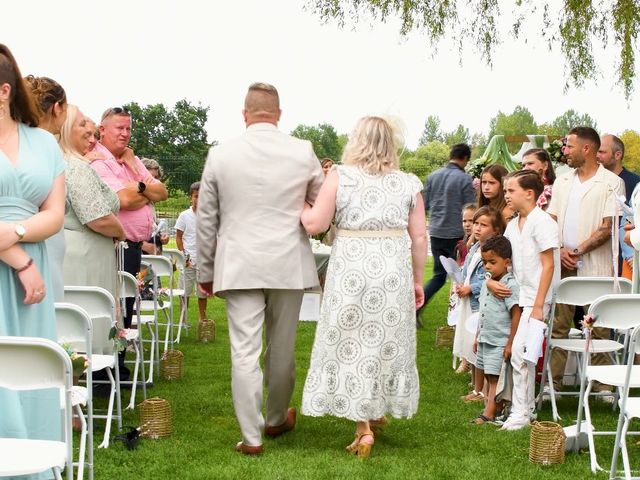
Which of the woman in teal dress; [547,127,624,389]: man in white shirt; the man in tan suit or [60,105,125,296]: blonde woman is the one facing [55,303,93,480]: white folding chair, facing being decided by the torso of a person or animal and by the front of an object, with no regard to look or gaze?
the man in white shirt

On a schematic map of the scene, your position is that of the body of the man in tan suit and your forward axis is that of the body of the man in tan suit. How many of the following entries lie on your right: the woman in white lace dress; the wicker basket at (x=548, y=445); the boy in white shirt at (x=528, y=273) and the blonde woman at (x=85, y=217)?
3

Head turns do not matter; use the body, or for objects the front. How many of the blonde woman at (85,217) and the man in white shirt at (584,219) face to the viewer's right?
1

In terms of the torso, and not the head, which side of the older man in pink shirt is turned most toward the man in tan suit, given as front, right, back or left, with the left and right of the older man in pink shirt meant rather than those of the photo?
front

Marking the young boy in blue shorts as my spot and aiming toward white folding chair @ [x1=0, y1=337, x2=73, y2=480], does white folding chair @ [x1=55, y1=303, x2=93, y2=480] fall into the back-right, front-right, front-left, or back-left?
front-right

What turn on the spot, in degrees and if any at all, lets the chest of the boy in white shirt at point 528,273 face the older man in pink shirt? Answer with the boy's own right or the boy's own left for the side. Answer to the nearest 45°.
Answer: approximately 45° to the boy's own right

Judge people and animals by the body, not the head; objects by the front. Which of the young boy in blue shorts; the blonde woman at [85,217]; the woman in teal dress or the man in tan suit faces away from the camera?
the man in tan suit

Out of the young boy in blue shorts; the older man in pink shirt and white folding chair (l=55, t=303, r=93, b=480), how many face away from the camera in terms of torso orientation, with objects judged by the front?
1

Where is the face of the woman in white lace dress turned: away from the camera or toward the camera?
away from the camera

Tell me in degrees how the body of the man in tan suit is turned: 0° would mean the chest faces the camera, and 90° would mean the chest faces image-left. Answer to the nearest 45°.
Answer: approximately 180°

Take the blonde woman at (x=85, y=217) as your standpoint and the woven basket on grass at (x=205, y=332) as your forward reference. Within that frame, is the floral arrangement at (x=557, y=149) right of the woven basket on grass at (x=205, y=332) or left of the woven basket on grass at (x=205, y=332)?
right

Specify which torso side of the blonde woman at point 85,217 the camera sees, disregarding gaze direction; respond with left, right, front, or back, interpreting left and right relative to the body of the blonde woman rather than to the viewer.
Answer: right

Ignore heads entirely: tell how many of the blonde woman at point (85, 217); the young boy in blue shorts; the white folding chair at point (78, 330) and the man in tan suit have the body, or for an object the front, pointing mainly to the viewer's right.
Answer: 1

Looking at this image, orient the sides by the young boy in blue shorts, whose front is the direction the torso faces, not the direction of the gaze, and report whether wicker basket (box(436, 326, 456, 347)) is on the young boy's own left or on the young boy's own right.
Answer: on the young boy's own right
